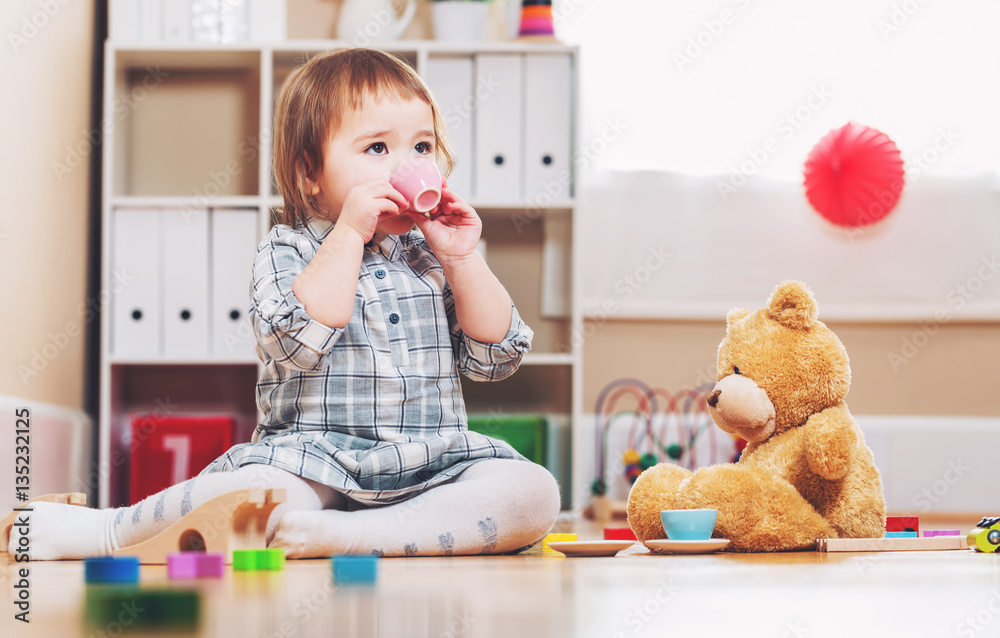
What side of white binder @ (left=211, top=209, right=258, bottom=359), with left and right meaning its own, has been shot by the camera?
front

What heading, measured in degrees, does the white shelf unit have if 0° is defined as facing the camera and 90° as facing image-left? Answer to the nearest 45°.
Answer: approximately 0°

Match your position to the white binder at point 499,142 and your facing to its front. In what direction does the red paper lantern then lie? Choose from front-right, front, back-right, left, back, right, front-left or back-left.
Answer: left

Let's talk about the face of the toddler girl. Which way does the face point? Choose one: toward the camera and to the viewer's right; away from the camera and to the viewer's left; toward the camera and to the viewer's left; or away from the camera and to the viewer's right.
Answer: toward the camera and to the viewer's right

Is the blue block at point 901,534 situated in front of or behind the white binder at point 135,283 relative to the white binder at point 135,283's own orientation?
in front

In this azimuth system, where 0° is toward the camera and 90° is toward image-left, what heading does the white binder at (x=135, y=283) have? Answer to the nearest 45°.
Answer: approximately 0°

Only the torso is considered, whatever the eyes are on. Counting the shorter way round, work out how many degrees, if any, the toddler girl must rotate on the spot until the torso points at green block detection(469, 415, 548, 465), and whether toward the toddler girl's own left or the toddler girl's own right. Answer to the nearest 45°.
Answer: approximately 135° to the toddler girl's own left
